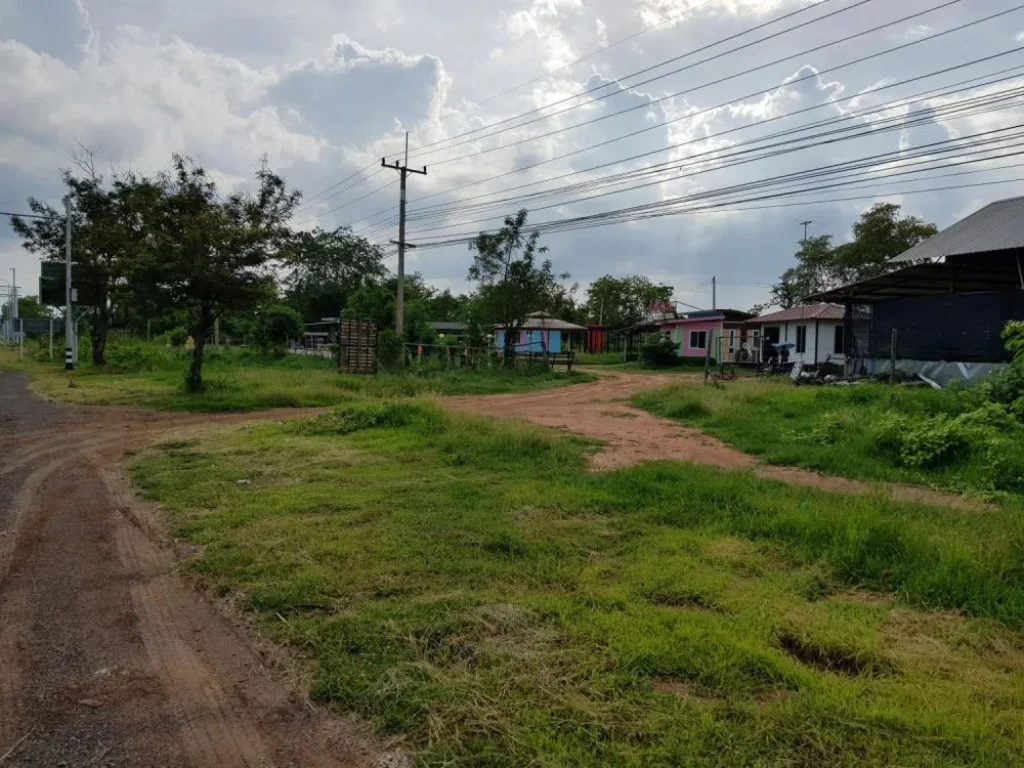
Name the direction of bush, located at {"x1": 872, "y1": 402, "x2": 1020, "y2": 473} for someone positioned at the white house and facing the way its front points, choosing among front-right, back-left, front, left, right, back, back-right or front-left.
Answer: front-left

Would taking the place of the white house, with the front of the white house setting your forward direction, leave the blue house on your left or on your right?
on your right

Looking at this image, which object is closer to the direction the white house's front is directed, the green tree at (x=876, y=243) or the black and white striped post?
the black and white striped post

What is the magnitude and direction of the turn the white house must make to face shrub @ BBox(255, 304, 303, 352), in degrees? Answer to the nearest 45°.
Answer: approximately 45° to its right

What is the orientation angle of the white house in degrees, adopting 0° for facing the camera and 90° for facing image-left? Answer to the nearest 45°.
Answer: approximately 45°

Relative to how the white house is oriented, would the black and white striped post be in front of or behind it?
in front

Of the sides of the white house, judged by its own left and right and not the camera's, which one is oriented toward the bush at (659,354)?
right

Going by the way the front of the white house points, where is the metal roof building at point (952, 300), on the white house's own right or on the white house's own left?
on the white house's own left
